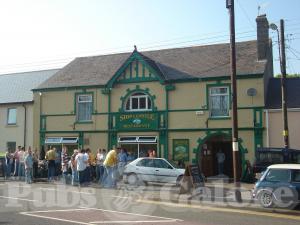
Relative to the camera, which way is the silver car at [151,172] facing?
to the viewer's right

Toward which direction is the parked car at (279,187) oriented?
to the viewer's right

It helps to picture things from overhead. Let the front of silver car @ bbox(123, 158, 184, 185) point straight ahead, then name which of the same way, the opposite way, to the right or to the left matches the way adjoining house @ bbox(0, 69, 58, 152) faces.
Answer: to the right

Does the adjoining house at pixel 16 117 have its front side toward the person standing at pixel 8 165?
yes

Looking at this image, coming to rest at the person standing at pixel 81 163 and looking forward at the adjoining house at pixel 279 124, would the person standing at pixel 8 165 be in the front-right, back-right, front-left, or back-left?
back-left
